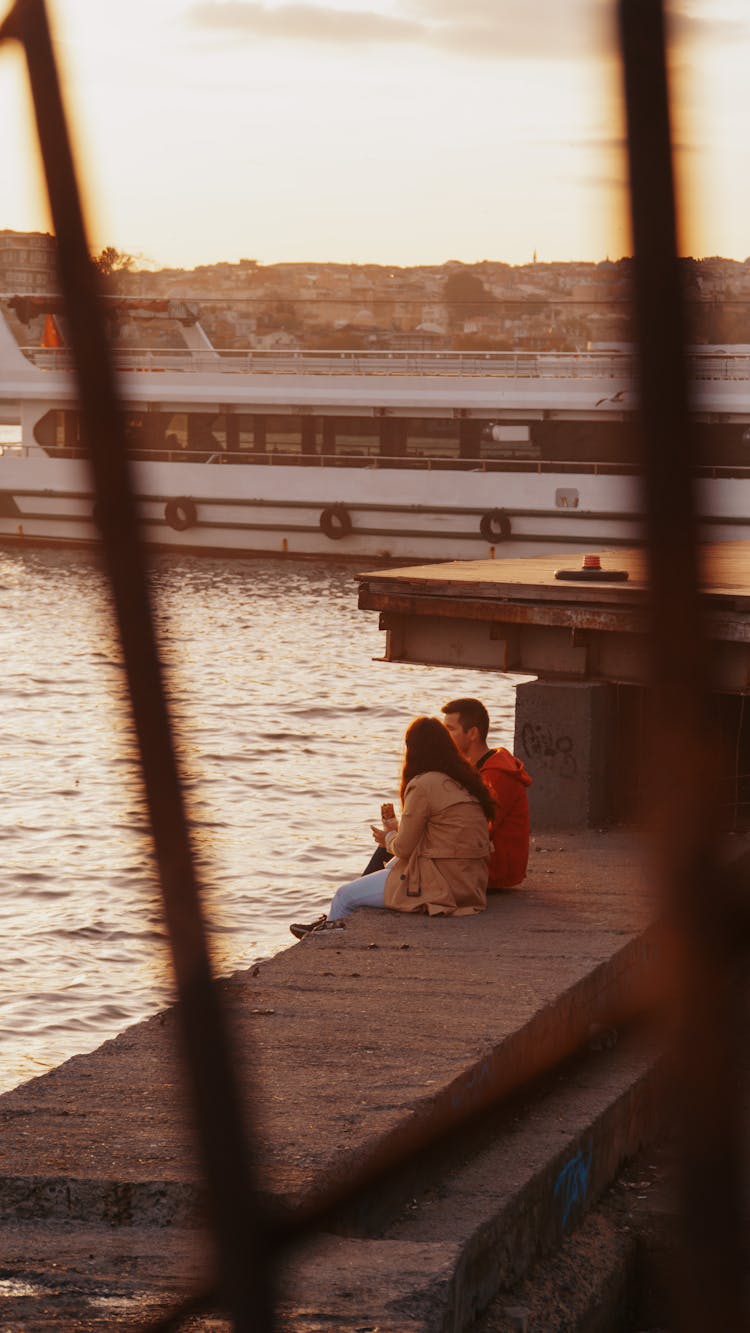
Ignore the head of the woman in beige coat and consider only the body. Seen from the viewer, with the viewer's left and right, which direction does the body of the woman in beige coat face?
facing away from the viewer and to the left of the viewer

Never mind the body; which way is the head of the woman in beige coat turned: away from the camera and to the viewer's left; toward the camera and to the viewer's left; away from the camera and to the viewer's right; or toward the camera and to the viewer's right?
away from the camera and to the viewer's left

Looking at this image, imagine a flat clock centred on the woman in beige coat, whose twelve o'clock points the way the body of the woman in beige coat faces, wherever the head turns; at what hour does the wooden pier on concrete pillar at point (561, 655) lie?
The wooden pier on concrete pillar is roughly at 2 o'clock from the woman in beige coat.

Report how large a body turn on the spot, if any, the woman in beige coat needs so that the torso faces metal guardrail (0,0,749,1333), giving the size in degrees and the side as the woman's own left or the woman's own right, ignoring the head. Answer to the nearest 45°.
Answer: approximately 135° to the woman's own left

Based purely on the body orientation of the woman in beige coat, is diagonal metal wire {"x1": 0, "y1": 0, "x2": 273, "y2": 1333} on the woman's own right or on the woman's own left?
on the woman's own left
